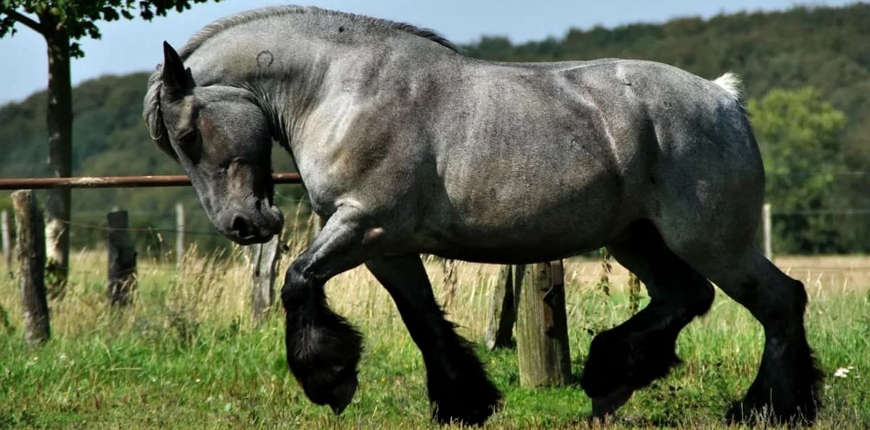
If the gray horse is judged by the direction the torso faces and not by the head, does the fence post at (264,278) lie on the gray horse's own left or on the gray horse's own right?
on the gray horse's own right

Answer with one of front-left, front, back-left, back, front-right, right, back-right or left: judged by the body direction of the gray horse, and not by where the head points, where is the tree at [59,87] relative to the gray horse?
front-right

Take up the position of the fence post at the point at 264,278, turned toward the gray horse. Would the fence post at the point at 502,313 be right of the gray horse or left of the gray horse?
left

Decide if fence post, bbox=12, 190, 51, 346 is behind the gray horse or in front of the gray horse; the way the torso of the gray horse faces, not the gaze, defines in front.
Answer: in front

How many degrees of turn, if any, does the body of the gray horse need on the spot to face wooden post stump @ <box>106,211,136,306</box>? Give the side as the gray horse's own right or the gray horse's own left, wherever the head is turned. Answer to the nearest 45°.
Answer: approximately 45° to the gray horse's own right

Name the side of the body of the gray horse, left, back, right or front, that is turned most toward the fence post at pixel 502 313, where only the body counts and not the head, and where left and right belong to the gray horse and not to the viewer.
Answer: right

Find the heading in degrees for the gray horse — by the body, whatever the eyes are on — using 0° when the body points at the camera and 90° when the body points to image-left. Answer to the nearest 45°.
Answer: approximately 90°
